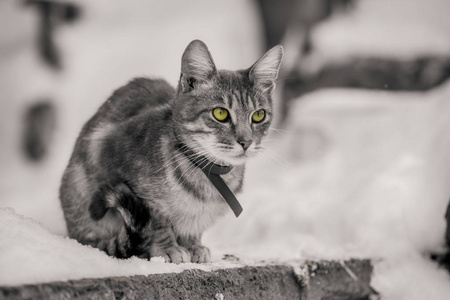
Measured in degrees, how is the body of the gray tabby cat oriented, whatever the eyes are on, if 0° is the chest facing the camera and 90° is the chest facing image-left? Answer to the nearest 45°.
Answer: approximately 315°
